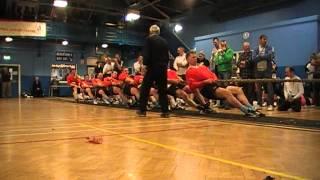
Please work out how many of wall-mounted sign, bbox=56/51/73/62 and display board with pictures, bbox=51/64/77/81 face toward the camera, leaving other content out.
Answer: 2

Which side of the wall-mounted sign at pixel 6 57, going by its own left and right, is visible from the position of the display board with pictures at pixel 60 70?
left

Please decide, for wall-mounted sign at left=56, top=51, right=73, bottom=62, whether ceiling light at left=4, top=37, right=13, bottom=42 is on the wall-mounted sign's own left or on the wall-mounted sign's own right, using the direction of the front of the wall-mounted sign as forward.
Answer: on the wall-mounted sign's own right

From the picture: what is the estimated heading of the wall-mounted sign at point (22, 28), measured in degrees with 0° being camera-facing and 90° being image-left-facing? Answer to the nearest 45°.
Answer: approximately 0°

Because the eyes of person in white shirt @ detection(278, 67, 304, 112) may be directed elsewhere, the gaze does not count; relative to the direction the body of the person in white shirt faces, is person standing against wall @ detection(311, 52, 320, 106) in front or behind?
behind
